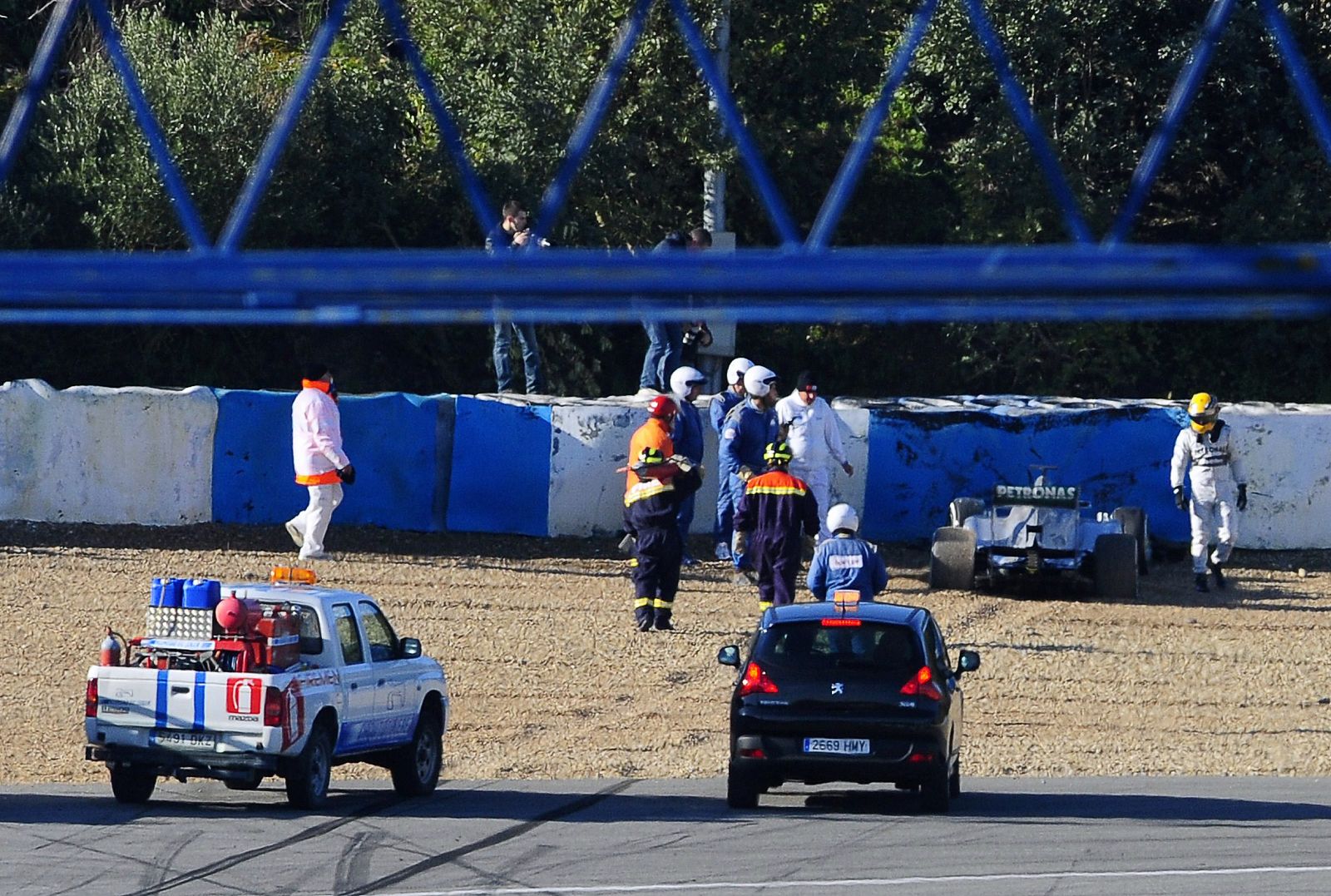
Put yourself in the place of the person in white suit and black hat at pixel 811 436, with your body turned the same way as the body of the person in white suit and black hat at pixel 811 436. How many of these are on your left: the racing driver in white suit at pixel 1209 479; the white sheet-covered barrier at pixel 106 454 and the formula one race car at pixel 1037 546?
2

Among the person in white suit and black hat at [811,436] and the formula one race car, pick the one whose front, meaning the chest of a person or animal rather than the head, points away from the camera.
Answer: the formula one race car

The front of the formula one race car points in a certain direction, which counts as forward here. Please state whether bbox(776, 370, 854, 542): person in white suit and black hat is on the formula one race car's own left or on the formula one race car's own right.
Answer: on the formula one race car's own left

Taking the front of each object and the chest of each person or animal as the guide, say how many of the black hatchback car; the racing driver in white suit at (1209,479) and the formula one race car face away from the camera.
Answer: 2

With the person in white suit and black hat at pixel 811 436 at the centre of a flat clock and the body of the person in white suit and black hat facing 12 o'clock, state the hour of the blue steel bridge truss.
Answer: The blue steel bridge truss is roughly at 12 o'clock from the person in white suit and black hat.

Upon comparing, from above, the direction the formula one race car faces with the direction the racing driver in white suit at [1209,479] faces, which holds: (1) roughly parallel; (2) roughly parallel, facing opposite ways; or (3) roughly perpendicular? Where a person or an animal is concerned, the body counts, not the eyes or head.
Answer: roughly parallel, facing opposite ways

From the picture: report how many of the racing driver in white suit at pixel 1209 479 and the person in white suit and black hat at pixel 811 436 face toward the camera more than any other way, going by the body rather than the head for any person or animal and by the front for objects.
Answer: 2

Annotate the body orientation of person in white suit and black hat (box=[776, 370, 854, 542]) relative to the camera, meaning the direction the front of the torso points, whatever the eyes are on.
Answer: toward the camera

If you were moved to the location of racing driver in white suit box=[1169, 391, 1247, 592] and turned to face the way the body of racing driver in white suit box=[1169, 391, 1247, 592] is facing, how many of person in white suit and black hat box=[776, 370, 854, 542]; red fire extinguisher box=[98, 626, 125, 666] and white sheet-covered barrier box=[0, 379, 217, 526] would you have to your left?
0

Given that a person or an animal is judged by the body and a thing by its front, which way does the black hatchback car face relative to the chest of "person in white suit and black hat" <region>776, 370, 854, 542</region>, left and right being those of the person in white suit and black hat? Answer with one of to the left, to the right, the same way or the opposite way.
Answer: the opposite way

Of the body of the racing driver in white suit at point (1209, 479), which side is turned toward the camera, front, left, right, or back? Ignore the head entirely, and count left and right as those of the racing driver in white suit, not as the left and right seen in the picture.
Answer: front

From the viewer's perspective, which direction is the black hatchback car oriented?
away from the camera

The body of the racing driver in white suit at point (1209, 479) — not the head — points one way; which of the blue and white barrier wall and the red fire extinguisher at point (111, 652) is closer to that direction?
the red fire extinguisher

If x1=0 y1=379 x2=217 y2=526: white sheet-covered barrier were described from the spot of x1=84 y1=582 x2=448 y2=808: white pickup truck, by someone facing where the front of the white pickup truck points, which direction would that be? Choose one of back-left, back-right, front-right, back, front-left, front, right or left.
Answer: front-left

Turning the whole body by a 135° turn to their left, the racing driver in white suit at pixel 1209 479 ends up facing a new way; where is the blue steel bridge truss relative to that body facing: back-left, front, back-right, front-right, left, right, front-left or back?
back-right

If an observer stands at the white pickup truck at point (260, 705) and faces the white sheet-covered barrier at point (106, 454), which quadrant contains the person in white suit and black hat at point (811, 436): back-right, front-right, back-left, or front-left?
front-right

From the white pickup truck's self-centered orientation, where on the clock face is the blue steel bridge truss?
The blue steel bridge truss is roughly at 4 o'clock from the white pickup truck.

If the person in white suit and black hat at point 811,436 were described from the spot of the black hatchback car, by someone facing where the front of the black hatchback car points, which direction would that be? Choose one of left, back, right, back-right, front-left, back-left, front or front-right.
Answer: front

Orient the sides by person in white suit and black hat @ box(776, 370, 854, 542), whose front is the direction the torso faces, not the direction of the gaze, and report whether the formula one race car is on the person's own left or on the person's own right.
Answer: on the person's own left
